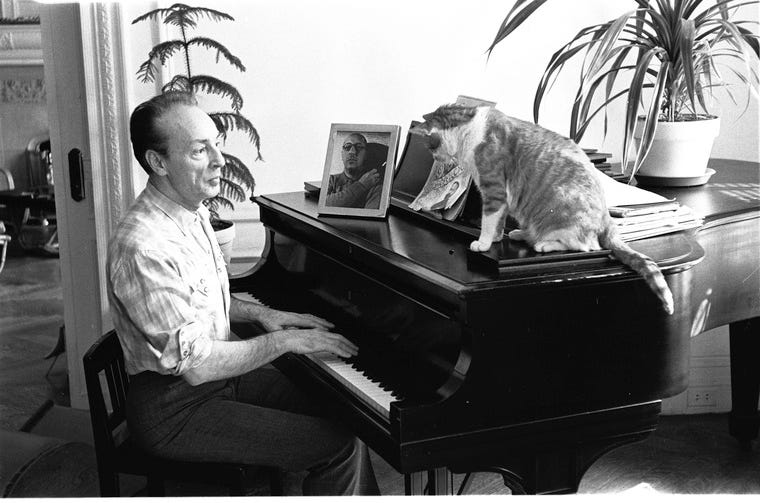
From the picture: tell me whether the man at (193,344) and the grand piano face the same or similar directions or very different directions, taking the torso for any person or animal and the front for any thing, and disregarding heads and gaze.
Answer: very different directions

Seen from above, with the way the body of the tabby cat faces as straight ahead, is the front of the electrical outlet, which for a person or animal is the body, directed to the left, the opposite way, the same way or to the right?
to the left

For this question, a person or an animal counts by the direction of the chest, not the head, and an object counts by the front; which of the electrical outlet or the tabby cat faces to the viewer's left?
the tabby cat

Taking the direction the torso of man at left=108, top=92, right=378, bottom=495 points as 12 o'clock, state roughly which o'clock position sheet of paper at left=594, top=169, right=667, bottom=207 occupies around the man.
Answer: The sheet of paper is roughly at 12 o'clock from the man.

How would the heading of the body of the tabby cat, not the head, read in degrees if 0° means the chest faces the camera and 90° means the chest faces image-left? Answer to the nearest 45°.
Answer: approximately 90°

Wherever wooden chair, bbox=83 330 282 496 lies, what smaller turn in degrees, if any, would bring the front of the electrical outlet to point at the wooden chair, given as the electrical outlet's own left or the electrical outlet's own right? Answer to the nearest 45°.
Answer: approximately 45° to the electrical outlet's own right

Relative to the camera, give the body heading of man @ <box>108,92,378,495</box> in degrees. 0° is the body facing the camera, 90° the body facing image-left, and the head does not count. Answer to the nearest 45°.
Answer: approximately 270°

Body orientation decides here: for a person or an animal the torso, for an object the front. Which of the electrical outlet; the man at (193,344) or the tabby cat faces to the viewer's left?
the tabby cat
